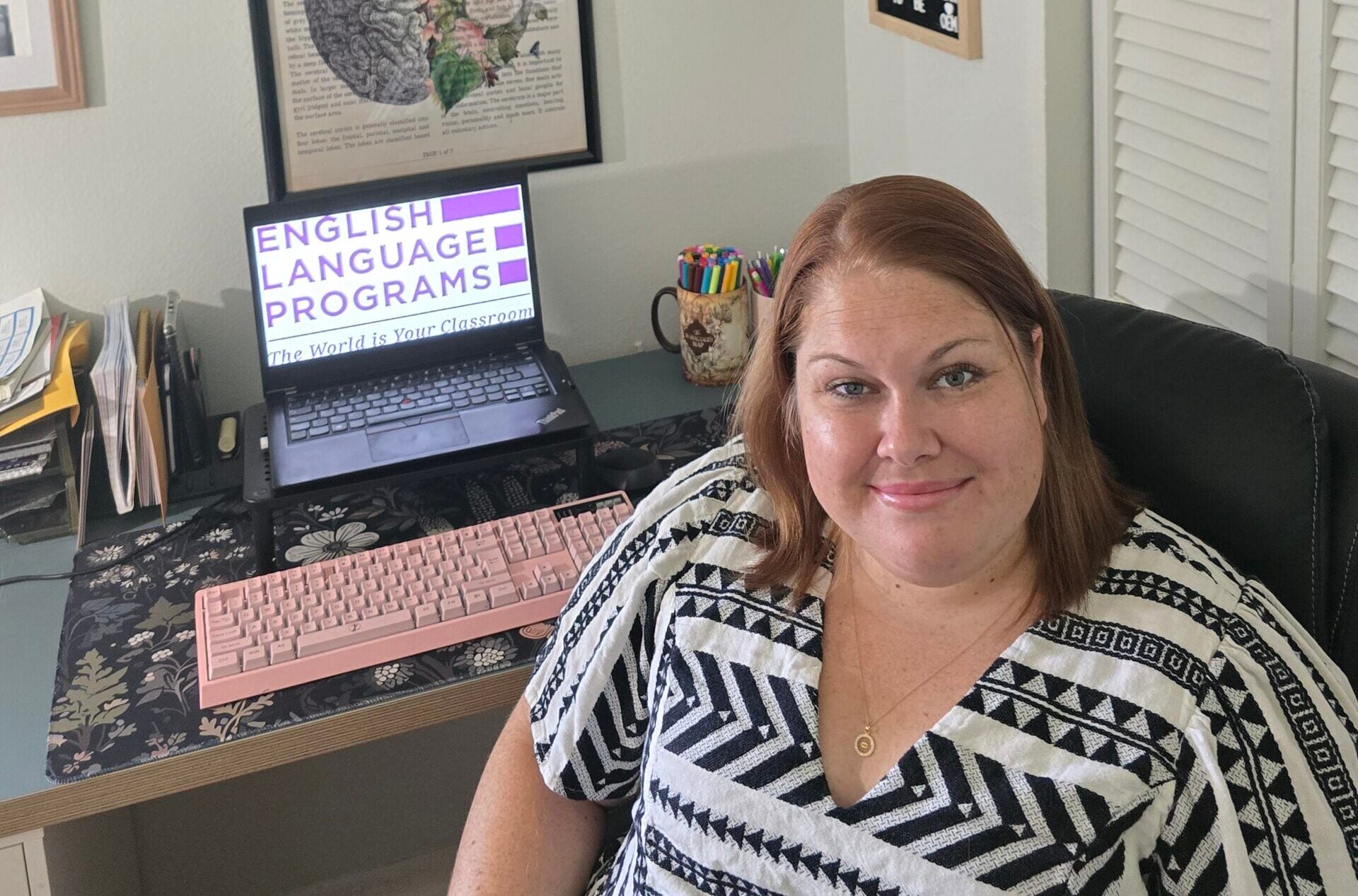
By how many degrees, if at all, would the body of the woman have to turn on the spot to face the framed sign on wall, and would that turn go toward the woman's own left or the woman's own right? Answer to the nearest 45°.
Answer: approximately 180°

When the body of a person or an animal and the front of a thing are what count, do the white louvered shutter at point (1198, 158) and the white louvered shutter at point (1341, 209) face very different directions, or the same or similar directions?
same or similar directions

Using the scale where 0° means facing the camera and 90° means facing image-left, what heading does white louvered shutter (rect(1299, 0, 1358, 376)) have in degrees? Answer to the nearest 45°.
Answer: approximately 45°

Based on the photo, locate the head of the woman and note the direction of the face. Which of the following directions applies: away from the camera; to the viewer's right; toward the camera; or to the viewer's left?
toward the camera

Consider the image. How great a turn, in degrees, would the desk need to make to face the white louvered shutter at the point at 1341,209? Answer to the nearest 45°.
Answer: approximately 45° to its left

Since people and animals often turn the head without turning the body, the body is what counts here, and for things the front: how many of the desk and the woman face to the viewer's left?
0

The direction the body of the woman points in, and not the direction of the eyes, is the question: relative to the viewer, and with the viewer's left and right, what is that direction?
facing the viewer

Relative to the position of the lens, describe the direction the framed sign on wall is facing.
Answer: facing the viewer and to the left of the viewer

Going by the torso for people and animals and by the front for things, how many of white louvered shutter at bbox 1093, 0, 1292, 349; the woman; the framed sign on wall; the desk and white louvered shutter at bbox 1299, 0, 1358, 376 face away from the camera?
0
